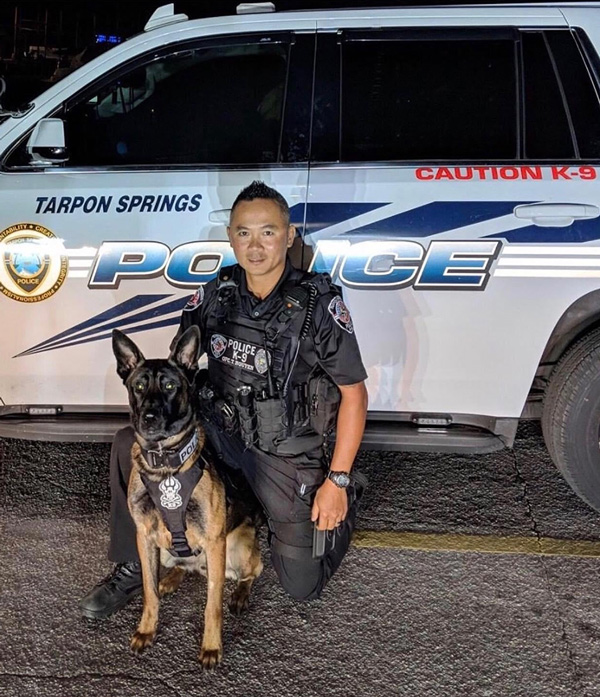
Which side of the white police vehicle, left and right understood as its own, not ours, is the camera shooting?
left

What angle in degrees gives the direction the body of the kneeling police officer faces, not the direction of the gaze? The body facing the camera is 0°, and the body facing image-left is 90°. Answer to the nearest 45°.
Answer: approximately 45°

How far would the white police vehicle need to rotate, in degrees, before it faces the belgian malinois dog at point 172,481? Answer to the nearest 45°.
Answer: approximately 45° to its left
